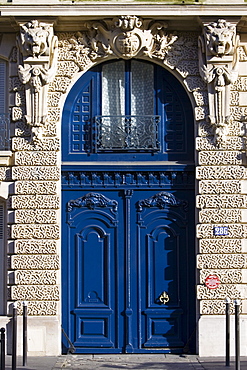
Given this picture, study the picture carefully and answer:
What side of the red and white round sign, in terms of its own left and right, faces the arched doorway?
right

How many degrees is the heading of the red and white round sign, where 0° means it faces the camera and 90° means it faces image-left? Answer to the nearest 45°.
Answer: approximately 0°

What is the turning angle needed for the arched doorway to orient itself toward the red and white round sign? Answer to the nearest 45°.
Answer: approximately 90° to its left

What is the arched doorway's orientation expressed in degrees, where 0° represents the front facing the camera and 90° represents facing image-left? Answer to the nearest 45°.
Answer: approximately 0°

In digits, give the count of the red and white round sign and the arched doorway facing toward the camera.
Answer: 2
